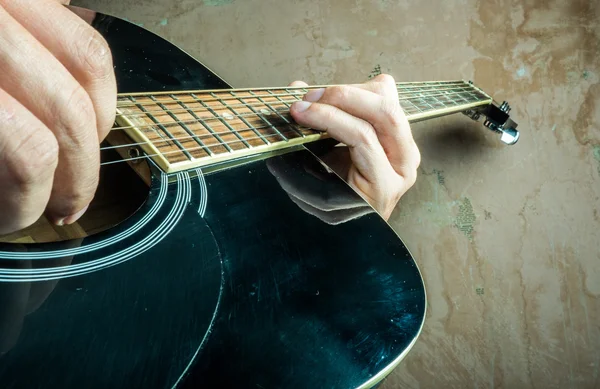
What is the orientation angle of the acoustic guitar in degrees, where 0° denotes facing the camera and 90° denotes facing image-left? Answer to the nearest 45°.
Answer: approximately 315°
